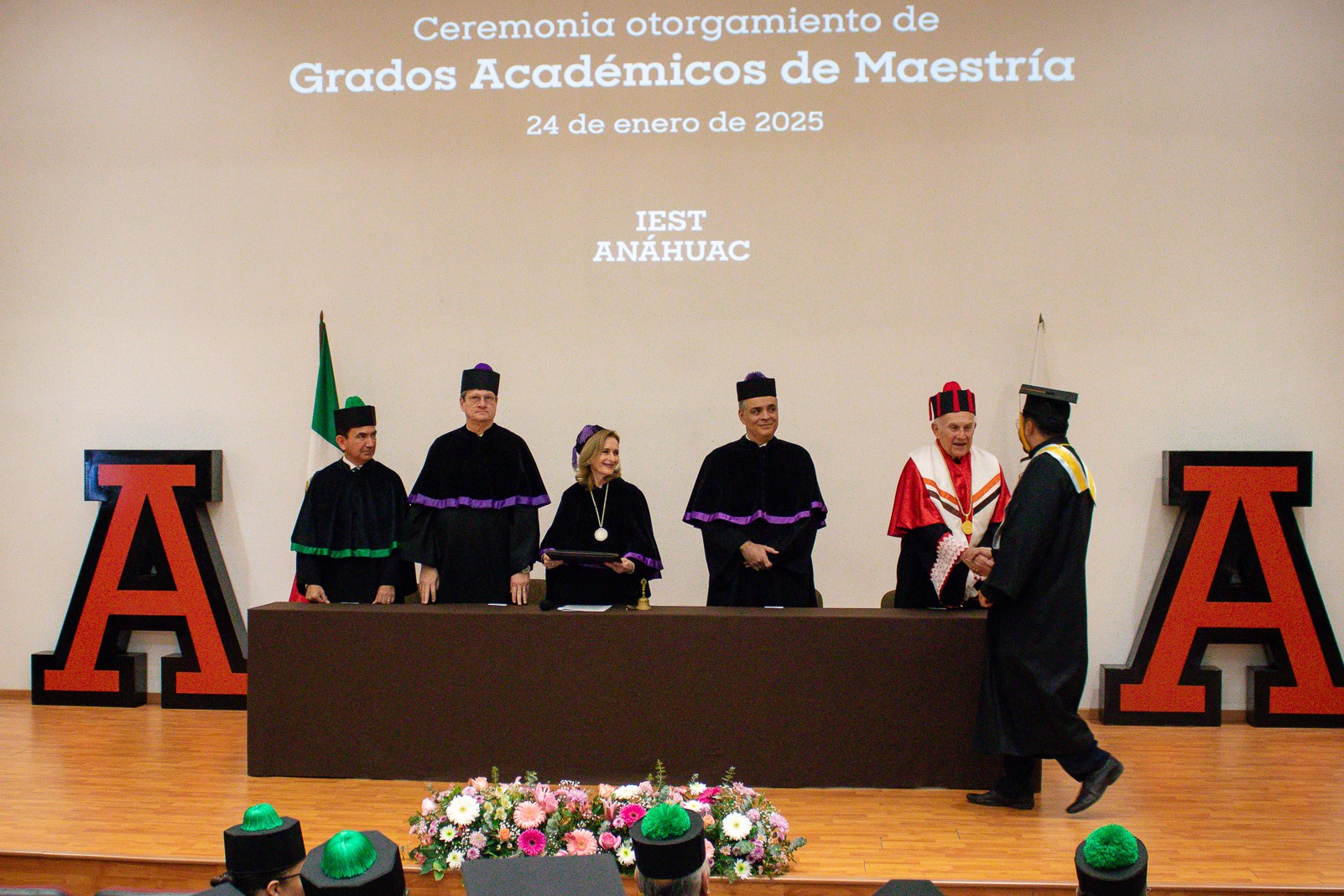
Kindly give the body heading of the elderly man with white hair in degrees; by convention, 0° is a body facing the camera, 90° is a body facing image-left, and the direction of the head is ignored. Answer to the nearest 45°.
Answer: approximately 315°

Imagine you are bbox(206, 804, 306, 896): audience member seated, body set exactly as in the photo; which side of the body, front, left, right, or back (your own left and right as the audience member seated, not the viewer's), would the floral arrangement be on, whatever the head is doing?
front

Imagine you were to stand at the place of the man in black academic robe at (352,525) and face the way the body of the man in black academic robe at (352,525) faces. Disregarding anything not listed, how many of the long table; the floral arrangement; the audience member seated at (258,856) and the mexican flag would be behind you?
1

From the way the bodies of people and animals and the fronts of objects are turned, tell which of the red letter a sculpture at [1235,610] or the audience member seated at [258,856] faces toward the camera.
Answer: the red letter a sculpture

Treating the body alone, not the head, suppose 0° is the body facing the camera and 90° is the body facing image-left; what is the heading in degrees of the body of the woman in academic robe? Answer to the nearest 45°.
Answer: approximately 0°

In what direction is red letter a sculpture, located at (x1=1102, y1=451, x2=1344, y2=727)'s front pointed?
toward the camera

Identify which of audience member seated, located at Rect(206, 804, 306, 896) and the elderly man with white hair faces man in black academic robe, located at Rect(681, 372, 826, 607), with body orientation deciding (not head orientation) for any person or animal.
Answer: the audience member seated

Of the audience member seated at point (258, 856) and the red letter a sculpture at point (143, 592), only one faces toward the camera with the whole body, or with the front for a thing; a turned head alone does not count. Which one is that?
the red letter a sculpture

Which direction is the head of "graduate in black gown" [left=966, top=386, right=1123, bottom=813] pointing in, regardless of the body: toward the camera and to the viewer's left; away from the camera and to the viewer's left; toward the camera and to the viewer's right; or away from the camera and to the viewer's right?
away from the camera and to the viewer's left

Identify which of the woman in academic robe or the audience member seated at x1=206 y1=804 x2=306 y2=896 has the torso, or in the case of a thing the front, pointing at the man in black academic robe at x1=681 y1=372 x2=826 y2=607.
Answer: the audience member seated

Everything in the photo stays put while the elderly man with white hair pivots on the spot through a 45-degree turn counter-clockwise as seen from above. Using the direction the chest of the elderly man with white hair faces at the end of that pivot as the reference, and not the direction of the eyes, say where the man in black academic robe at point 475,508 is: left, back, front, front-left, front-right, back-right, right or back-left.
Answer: back

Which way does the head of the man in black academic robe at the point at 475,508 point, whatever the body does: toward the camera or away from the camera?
toward the camera

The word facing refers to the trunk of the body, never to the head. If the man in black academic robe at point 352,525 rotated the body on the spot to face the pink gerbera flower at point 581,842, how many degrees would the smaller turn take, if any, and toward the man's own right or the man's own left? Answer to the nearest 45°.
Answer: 0° — they already face it

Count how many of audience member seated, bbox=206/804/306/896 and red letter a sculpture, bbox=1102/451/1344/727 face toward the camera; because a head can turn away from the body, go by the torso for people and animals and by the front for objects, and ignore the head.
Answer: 1

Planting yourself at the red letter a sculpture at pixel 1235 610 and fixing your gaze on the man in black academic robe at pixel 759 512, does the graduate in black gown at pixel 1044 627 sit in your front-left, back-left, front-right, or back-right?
front-left

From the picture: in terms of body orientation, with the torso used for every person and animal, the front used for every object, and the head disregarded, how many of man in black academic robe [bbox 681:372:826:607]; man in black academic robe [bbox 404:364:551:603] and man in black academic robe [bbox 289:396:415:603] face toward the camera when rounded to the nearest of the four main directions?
3

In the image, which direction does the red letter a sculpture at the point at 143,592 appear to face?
toward the camera

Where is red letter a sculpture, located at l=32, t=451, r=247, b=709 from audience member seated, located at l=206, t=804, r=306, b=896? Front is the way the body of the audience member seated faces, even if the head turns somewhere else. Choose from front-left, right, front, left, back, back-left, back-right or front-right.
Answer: front-left
